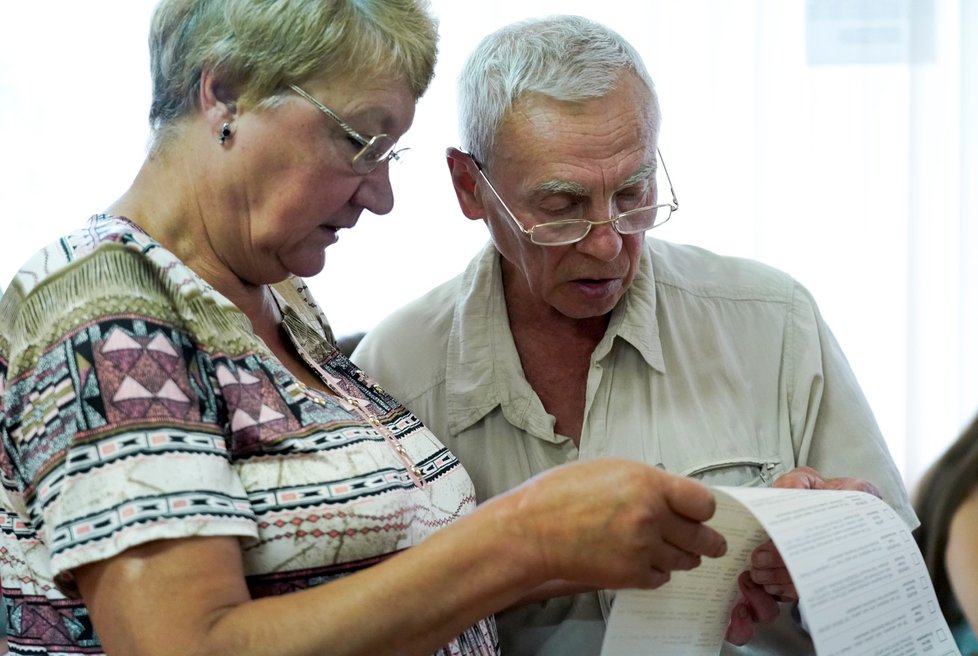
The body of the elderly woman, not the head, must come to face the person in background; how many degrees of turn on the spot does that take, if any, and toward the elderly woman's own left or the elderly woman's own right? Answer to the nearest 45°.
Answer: approximately 45° to the elderly woman's own left

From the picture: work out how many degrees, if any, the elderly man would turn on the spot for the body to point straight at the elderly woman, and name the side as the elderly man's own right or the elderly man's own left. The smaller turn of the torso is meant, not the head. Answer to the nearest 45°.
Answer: approximately 45° to the elderly man's own right

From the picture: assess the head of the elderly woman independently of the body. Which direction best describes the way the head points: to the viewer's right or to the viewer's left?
to the viewer's right

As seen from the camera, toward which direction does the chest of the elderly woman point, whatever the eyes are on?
to the viewer's right

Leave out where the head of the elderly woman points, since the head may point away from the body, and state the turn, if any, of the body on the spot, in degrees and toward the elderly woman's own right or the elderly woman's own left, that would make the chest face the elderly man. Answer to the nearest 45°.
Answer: approximately 45° to the elderly woman's own left

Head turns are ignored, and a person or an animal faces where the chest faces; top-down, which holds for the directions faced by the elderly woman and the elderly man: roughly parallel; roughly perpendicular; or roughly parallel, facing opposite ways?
roughly perpendicular

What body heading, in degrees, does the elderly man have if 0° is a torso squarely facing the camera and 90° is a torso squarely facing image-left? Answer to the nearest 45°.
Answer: approximately 0°

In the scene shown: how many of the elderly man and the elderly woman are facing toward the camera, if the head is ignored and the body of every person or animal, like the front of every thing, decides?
1
